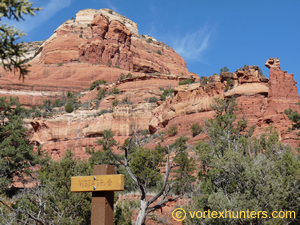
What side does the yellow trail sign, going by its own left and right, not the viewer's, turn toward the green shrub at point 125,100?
back

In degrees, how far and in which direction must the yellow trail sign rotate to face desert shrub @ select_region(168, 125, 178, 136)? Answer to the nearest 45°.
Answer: approximately 180°

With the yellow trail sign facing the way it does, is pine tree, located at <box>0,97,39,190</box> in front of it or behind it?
behind

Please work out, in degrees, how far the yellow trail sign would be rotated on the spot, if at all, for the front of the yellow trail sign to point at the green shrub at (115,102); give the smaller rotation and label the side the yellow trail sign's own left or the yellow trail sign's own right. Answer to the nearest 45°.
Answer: approximately 180°

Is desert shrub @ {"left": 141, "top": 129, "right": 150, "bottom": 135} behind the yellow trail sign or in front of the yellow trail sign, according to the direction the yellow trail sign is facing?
behind

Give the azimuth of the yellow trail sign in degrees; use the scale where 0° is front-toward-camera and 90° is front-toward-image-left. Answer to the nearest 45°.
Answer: approximately 0°

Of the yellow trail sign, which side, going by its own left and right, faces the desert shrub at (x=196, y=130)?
back
